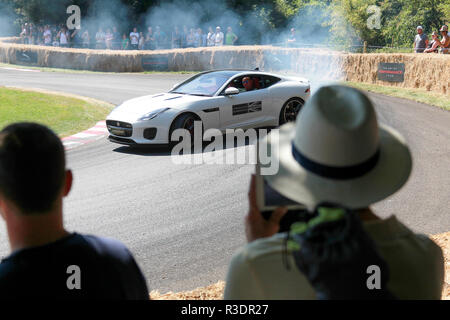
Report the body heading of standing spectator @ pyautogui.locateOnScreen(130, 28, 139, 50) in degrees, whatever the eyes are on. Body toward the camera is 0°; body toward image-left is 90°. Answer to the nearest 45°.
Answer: approximately 0°

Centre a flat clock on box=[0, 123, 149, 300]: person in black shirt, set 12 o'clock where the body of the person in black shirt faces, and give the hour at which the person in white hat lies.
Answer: The person in white hat is roughly at 4 o'clock from the person in black shirt.

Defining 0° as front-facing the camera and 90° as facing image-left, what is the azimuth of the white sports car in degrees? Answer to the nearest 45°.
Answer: approximately 45°

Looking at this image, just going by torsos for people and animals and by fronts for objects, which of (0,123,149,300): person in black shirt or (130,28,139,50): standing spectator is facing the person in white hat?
the standing spectator

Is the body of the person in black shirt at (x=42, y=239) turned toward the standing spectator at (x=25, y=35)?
yes

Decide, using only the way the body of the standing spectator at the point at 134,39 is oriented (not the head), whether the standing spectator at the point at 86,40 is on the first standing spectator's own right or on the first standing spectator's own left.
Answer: on the first standing spectator's own right

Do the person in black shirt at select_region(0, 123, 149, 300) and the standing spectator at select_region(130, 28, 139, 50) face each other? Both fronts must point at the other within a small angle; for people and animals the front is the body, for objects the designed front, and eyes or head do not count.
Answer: yes

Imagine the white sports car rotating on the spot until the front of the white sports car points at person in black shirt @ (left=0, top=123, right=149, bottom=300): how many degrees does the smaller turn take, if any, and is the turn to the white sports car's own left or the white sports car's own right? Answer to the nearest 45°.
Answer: approximately 45° to the white sports car's own left

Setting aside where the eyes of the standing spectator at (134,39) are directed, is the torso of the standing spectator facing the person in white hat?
yes

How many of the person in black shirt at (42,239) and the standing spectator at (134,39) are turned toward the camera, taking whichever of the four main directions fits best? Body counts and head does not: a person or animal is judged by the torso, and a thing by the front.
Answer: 1

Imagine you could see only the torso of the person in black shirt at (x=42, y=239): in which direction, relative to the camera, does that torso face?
away from the camera

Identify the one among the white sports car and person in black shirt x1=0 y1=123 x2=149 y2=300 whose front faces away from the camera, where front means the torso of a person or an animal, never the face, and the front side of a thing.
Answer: the person in black shirt

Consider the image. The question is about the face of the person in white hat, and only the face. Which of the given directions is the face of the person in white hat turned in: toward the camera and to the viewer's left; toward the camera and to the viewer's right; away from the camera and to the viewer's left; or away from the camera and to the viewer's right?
away from the camera and to the viewer's left
